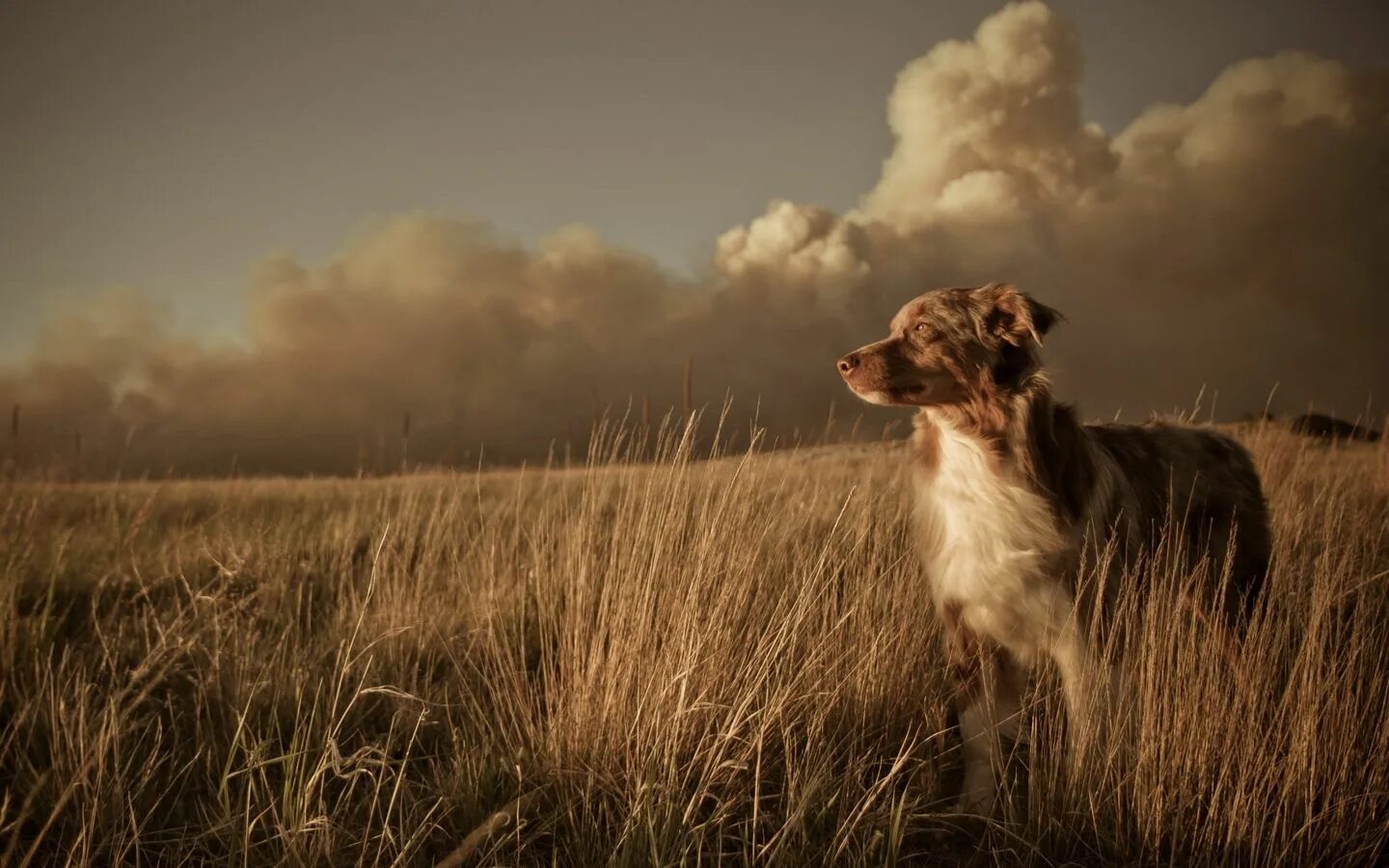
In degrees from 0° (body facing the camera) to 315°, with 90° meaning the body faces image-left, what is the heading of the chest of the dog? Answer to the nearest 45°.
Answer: approximately 45°
